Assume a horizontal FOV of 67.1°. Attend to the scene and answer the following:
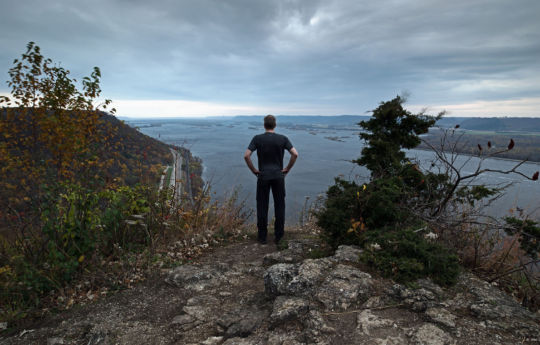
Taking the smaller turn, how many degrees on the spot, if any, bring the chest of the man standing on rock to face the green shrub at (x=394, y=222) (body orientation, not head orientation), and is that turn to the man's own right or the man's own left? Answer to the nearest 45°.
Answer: approximately 135° to the man's own right

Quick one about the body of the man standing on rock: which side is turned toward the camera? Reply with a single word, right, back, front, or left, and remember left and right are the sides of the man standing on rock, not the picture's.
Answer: back

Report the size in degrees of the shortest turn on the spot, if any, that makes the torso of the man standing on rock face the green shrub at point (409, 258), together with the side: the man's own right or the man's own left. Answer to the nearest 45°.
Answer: approximately 135° to the man's own right
